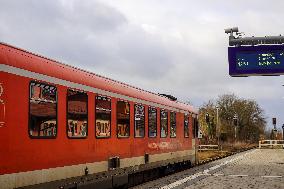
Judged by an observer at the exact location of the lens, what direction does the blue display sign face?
facing the viewer

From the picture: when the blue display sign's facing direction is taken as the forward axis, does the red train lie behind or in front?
in front
